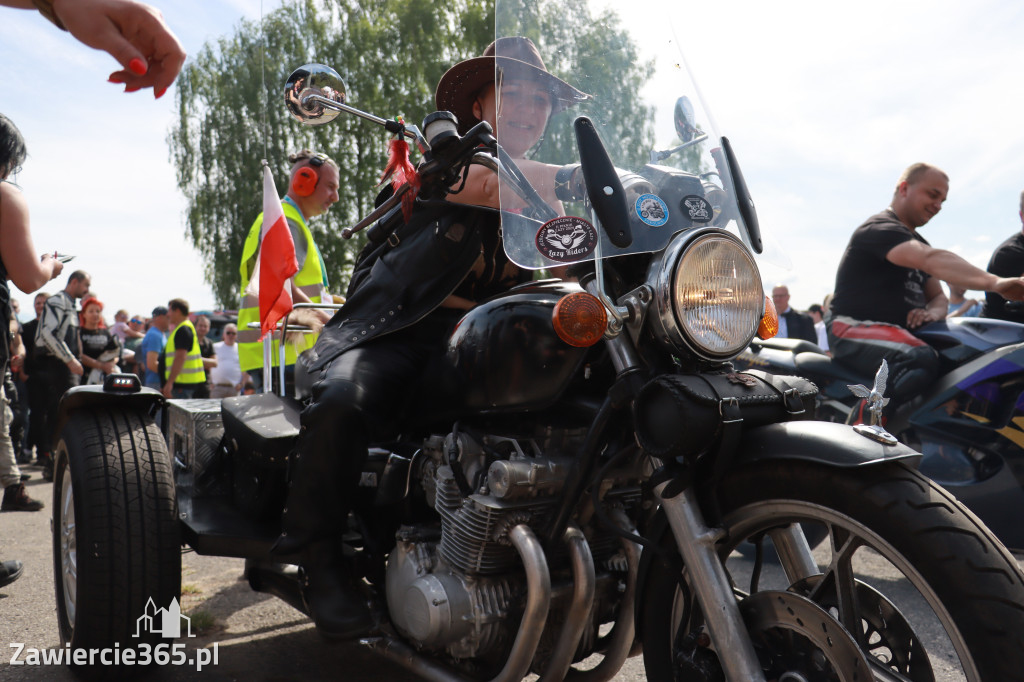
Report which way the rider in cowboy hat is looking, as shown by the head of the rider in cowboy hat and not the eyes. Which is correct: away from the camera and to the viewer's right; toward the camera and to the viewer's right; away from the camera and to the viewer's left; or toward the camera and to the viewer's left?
toward the camera and to the viewer's right

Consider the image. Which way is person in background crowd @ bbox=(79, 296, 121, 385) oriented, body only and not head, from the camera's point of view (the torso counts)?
toward the camera

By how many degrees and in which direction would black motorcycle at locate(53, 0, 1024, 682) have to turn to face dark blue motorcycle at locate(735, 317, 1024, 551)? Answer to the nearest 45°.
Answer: approximately 90° to its left

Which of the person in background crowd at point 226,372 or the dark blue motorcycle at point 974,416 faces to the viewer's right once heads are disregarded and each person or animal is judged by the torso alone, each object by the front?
the dark blue motorcycle

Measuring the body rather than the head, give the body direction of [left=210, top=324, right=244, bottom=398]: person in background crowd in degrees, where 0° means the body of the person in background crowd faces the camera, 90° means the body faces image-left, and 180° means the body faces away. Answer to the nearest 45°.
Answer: approximately 0°

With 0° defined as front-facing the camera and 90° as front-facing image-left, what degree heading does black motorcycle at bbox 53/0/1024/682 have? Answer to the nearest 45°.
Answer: approximately 315°

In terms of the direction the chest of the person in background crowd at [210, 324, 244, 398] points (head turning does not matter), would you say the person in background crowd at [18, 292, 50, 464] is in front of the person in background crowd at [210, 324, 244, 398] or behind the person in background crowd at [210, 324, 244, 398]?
in front

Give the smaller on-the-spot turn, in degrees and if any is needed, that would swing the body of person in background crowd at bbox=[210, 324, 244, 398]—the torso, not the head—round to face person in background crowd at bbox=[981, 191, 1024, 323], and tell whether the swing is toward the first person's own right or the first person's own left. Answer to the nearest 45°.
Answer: approximately 45° to the first person's own left

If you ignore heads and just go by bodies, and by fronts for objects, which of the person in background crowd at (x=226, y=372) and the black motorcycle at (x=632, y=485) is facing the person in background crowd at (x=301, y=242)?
the person in background crowd at (x=226, y=372)

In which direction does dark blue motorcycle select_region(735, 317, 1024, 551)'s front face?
to the viewer's right

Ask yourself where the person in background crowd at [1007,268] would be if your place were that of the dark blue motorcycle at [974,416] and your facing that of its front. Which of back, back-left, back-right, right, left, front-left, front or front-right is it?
left

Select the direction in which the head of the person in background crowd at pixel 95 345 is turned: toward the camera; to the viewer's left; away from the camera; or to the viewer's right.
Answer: toward the camera

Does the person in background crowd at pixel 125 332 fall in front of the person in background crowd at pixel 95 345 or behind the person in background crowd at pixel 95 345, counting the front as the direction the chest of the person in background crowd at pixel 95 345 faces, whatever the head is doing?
behind

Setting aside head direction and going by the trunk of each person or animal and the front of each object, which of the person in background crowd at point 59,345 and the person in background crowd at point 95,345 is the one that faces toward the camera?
the person in background crowd at point 95,345
